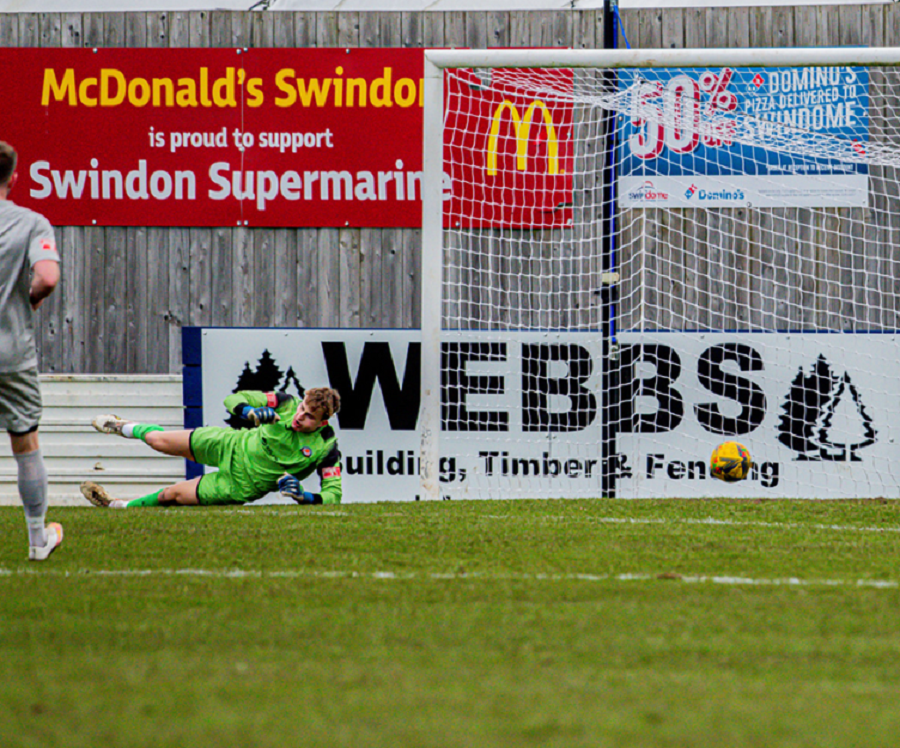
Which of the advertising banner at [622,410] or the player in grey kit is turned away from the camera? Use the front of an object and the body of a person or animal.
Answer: the player in grey kit

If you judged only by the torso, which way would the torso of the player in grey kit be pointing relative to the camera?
away from the camera

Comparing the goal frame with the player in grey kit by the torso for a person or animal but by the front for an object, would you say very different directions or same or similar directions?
very different directions

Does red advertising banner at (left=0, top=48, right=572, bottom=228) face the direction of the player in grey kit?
yes

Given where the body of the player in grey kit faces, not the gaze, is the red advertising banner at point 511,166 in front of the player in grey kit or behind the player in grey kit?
in front

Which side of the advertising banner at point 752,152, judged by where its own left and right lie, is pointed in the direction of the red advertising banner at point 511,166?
right

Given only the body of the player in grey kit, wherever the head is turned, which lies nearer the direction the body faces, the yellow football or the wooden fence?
the wooden fence

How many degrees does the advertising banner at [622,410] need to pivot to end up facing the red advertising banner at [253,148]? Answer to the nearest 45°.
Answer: approximately 135° to its right

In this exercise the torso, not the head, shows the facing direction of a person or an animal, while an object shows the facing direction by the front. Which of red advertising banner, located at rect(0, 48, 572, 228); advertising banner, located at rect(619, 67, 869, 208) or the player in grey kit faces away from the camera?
the player in grey kit
